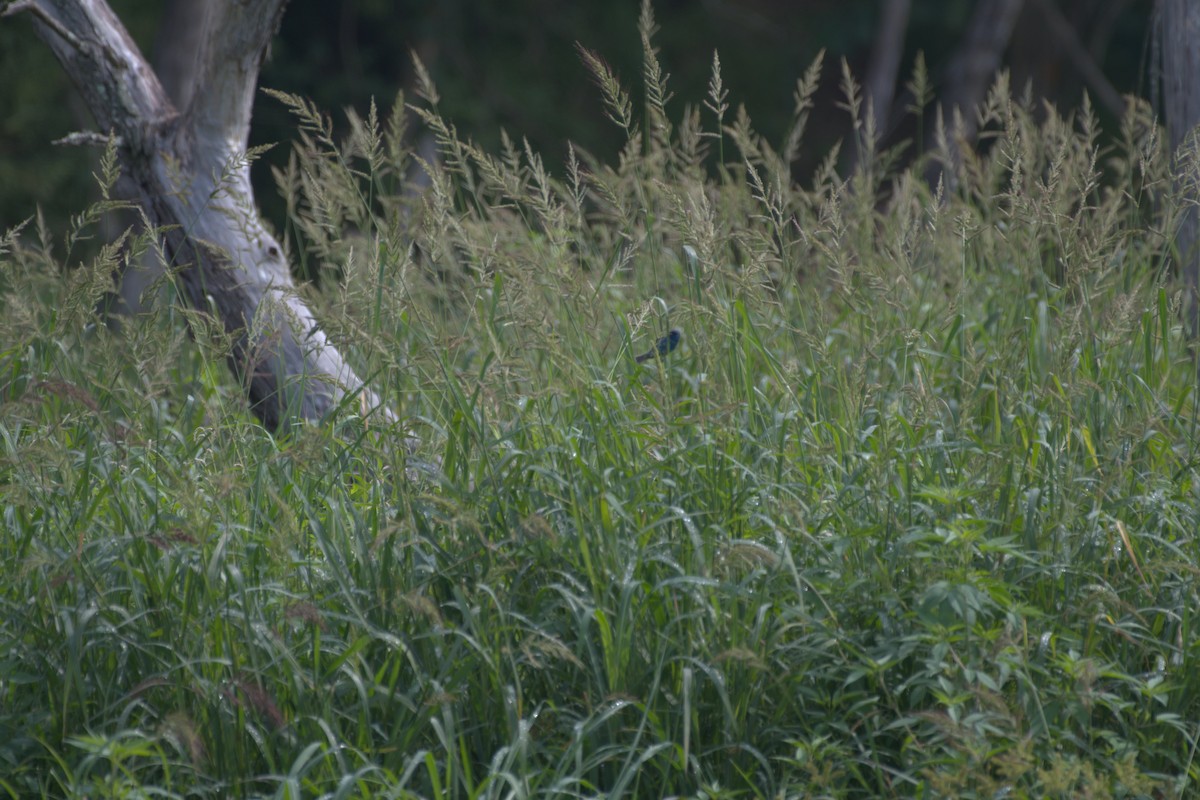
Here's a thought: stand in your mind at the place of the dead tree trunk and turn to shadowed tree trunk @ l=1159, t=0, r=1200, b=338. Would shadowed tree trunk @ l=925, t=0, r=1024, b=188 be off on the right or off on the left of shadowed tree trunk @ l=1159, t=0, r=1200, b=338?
left

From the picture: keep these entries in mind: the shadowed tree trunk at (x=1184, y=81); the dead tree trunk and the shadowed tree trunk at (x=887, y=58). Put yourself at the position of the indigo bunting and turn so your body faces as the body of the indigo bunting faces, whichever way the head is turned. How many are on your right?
0

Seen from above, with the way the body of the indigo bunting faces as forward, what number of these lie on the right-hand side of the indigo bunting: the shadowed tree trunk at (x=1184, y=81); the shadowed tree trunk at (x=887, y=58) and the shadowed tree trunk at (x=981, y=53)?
0

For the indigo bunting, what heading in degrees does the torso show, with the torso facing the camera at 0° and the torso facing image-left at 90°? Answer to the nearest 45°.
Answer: approximately 270°

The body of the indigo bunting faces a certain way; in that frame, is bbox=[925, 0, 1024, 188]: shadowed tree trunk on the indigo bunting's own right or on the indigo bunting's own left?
on the indigo bunting's own left

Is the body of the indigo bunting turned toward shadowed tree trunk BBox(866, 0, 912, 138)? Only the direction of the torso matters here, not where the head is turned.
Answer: no

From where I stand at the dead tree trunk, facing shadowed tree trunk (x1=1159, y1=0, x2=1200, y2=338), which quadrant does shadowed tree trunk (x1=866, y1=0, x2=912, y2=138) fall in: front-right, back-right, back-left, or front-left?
front-left

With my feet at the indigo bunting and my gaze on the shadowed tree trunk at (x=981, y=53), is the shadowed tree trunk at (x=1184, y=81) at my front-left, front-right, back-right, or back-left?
front-right

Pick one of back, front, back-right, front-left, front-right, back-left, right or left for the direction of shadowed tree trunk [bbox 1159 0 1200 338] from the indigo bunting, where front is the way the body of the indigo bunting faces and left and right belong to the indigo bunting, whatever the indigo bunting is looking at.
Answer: front-left

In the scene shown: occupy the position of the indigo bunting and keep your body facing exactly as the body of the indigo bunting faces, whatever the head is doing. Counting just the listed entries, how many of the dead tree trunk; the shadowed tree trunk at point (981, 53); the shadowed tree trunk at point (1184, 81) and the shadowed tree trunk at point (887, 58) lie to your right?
0

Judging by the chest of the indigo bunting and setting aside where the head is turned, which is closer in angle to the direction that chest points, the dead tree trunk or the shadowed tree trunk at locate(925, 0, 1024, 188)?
the shadowed tree trunk

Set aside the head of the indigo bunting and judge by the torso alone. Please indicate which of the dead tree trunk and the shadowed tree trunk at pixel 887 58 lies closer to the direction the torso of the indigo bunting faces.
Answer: the shadowed tree trunk
